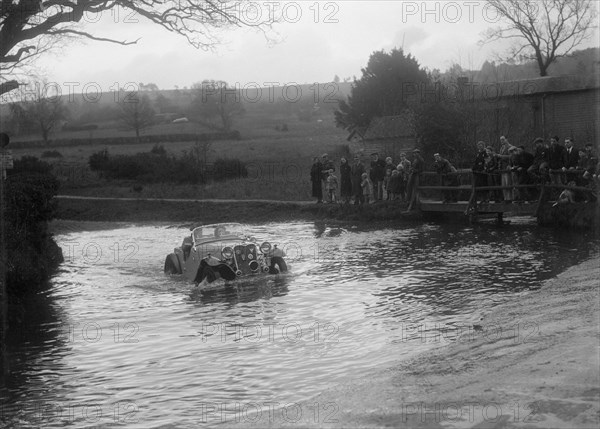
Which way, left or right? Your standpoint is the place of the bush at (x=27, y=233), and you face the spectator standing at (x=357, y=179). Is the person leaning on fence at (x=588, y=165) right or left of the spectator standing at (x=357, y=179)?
right

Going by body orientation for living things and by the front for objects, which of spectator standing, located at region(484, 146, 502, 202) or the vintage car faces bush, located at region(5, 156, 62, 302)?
the spectator standing

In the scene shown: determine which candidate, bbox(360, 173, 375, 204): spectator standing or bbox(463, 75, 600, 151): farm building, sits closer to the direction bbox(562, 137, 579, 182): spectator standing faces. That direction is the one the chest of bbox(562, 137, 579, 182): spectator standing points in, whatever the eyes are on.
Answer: the spectator standing

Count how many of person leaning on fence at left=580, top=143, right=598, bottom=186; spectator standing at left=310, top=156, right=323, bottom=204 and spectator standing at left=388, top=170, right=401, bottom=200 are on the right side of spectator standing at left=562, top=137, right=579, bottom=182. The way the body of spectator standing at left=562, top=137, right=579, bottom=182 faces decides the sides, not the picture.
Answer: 2

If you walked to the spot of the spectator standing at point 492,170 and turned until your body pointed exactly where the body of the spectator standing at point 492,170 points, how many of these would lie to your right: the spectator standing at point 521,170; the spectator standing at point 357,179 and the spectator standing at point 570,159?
1

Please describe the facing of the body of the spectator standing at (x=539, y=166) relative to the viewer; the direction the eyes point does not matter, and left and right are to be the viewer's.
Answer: facing the viewer and to the left of the viewer

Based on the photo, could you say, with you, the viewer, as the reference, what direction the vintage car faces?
facing the viewer and to the right of the viewer

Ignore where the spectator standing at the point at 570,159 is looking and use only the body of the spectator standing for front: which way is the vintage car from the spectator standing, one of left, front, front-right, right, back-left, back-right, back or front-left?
front

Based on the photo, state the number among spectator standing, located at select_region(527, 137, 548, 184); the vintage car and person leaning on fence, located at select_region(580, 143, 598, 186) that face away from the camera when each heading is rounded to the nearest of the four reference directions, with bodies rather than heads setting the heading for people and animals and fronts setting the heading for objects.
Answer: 0

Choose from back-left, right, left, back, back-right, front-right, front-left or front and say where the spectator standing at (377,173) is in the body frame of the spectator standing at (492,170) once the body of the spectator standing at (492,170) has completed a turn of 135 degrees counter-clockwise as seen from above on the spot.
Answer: back-left

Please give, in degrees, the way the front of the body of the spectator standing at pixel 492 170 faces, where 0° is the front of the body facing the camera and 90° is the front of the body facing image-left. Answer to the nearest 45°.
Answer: approximately 45°

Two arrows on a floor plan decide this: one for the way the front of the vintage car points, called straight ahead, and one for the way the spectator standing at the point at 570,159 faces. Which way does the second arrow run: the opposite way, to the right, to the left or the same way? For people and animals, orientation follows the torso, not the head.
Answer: to the right

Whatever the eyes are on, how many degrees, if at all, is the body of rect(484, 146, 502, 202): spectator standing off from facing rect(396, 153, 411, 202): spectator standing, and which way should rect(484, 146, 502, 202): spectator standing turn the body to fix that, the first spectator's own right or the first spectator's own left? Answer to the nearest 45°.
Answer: approximately 90° to the first spectator's own right

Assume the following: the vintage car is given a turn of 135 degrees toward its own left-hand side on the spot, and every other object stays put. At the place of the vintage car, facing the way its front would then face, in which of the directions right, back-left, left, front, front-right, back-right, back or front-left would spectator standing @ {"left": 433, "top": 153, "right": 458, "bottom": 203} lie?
front-right

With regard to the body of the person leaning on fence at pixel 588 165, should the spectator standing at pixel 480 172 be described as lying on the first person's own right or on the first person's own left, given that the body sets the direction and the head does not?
on the first person's own right
